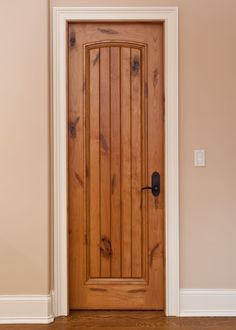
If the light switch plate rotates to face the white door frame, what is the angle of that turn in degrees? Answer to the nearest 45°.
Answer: approximately 90° to its right

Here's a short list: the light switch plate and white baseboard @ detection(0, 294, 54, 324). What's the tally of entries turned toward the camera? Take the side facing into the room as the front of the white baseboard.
2

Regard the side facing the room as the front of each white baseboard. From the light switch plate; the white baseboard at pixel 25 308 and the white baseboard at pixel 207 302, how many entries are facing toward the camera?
3

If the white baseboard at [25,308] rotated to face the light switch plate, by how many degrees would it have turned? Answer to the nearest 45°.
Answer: approximately 90° to its left

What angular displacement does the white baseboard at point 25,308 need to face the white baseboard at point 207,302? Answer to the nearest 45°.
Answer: approximately 90° to its left

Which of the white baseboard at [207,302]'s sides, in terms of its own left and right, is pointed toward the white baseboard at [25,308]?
right
